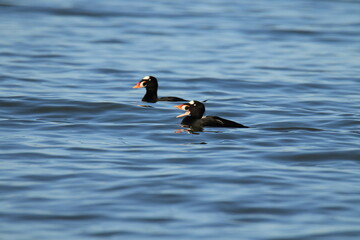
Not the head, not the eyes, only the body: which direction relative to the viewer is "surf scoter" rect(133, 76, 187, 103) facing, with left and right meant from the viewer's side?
facing to the left of the viewer

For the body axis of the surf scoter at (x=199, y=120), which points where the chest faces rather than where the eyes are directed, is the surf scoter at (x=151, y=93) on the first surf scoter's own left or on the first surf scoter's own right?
on the first surf scoter's own right

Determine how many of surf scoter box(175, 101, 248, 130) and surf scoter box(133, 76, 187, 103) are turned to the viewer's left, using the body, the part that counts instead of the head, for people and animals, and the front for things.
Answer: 2

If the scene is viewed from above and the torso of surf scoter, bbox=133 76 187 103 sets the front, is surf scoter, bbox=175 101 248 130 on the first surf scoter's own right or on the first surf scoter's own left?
on the first surf scoter's own left

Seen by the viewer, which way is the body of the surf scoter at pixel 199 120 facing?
to the viewer's left
